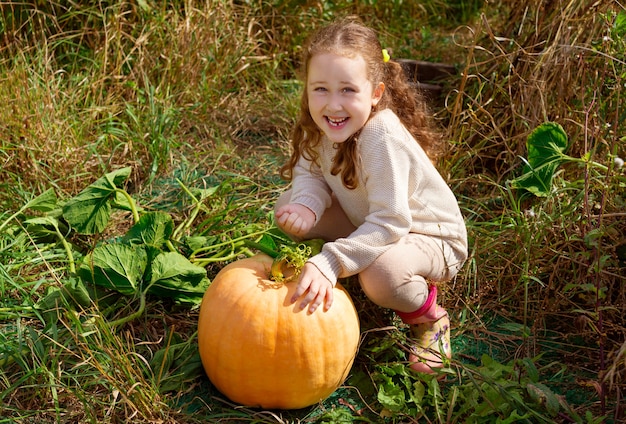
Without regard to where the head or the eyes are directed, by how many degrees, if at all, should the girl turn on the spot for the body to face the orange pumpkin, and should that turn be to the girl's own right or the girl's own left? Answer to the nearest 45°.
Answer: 0° — they already face it

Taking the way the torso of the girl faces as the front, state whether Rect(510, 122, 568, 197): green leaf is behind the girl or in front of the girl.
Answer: behind

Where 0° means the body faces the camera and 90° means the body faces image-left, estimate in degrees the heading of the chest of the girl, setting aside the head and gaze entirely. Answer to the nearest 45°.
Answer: approximately 45°

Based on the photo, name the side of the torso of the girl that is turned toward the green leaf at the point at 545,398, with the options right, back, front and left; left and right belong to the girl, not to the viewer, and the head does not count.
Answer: left

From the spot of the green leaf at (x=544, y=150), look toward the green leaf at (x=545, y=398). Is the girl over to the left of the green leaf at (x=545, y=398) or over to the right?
right
